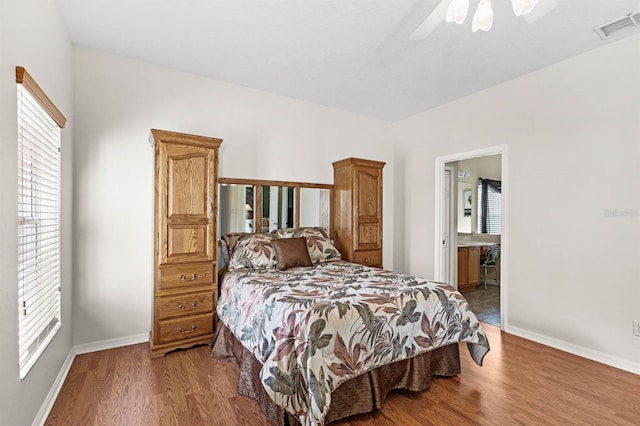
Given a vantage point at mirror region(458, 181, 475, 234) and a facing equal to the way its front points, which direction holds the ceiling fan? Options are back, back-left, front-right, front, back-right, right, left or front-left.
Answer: front-right

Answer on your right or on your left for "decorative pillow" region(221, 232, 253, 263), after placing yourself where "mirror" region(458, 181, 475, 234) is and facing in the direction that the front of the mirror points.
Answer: on your right

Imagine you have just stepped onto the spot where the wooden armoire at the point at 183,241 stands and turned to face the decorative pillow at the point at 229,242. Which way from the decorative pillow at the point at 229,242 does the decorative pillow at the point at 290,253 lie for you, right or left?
right

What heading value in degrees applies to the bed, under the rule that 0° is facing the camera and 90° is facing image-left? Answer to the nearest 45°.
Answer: approximately 315°
